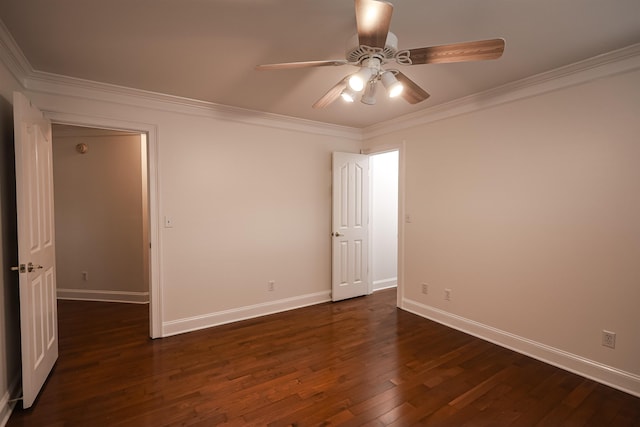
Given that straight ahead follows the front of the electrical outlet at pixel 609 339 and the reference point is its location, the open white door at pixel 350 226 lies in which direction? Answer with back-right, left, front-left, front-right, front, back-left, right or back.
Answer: front-right

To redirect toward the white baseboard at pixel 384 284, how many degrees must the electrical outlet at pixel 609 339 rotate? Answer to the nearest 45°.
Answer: approximately 45° to its right

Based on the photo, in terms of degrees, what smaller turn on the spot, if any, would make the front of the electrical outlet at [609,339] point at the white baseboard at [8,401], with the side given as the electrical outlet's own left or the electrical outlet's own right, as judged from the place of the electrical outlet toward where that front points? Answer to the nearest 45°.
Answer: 0° — it already faces it

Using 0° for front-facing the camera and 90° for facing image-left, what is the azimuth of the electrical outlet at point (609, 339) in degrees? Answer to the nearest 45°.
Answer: approximately 45°

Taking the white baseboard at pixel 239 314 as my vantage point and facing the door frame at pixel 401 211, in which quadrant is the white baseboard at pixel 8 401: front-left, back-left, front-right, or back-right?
back-right

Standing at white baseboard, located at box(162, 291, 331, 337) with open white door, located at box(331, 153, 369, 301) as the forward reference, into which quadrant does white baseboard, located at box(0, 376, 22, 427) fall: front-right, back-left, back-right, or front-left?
back-right

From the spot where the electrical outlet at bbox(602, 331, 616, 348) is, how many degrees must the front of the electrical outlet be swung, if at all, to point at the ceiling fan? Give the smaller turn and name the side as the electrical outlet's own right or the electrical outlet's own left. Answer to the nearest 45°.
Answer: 0° — it already faces it

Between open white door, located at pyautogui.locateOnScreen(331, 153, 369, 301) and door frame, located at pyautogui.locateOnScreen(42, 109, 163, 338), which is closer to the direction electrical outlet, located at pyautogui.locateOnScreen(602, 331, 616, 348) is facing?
the door frame

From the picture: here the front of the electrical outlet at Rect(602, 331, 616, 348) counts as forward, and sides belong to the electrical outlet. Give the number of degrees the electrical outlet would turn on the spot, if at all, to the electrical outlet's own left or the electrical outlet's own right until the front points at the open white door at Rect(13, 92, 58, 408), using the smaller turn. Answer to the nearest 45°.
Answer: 0° — it already faces it
